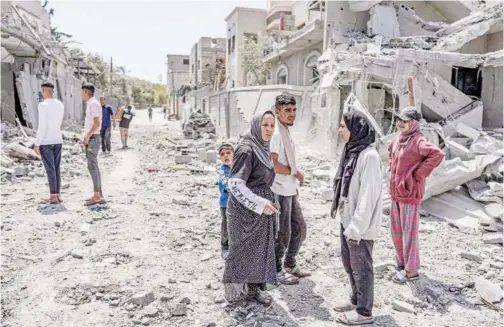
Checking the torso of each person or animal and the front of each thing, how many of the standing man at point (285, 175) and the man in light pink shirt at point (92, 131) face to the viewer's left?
1

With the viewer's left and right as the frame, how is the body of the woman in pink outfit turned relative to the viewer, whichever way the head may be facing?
facing the viewer and to the left of the viewer

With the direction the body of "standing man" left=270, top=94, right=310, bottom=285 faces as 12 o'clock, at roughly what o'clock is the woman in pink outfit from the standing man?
The woman in pink outfit is roughly at 10 o'clock from the standing man.

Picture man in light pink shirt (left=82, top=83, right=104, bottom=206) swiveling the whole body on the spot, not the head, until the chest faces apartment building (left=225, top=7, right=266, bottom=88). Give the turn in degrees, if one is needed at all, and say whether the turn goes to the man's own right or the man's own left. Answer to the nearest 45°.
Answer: approximately 135° to the man's own right

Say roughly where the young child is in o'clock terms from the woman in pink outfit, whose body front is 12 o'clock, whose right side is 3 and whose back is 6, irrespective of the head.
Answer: The young child is roughly at 1 o'clock from the woman in pink outfit.

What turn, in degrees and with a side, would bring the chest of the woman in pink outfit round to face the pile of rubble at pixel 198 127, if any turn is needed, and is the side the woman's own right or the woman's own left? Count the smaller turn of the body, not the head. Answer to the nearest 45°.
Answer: approximately 90° to the woman's own right

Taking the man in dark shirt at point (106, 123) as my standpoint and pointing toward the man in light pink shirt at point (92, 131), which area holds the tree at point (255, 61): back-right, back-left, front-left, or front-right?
back-left

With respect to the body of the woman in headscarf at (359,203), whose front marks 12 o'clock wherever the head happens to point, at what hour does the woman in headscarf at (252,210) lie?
the woman in headscarf at (252,210) is roughly at 12 o'clock from the woman in headscarf at (359,203).

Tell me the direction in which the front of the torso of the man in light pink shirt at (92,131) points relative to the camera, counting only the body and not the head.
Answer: to the viewer's left

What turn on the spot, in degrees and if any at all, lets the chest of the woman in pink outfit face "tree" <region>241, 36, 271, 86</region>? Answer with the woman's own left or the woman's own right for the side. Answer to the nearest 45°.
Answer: approximately 90° to the woman's own right

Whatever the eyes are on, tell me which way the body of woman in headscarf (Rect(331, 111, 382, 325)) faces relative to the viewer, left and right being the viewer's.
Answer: facing to the left of the viewer

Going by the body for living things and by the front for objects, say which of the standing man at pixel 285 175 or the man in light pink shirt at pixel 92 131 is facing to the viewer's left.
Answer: the man in light pink shirt

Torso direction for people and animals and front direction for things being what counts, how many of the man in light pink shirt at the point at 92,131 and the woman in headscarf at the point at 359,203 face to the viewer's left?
2

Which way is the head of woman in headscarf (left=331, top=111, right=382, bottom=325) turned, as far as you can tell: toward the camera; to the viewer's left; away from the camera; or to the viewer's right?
to the viewer's left

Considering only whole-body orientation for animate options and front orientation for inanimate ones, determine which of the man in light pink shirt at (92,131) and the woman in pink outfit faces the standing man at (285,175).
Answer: the woman in pink outfit

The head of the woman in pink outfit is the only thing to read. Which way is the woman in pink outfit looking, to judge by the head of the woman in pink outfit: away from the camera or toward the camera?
toward the camera
